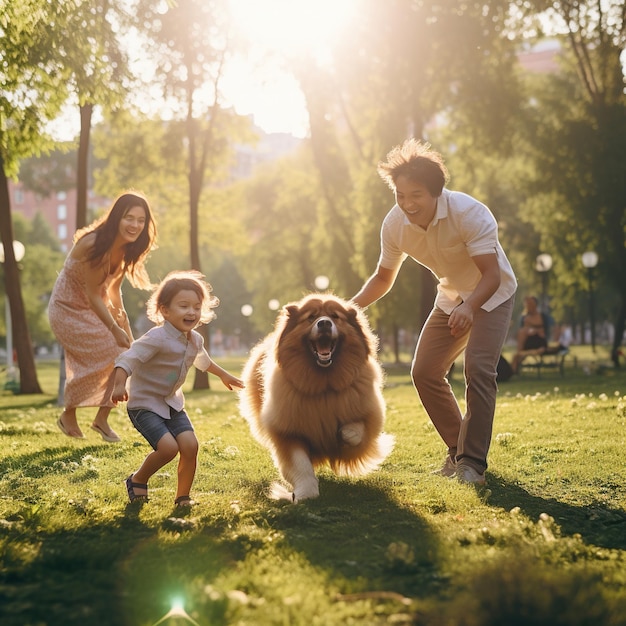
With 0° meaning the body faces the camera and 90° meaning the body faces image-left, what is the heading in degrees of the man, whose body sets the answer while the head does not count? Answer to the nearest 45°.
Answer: approximately 45°

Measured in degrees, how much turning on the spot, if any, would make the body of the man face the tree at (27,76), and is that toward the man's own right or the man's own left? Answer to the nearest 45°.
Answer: approximately 45° to the man's own right

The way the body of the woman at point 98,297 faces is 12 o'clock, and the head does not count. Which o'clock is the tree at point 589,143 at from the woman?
The tree is roughly at 9 o'clock from the woman.

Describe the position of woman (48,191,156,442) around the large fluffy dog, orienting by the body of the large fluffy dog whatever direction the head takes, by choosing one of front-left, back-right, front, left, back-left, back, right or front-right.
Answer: back-right

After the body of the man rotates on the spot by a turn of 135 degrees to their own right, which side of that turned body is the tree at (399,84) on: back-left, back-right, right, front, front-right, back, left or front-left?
front

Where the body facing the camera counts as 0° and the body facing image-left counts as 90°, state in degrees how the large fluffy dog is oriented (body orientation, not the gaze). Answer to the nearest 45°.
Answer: approximately 0°

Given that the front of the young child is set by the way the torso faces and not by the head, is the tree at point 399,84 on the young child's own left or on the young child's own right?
on the young child's own left

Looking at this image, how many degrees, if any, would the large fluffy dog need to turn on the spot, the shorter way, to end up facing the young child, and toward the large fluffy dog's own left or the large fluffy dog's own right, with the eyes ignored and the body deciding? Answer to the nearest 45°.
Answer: approximately 45° to the large fluffy dog's own right

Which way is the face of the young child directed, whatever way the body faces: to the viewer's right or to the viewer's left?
to the viewer's right
